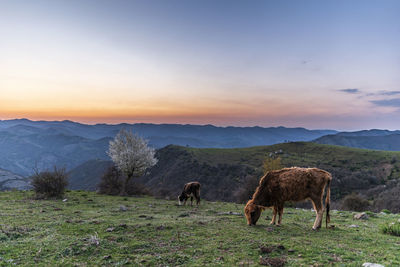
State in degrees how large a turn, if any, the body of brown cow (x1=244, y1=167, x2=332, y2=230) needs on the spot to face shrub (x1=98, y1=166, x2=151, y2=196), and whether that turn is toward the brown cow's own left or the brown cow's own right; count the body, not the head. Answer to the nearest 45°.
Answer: approximately 45° to the brown cow's own right

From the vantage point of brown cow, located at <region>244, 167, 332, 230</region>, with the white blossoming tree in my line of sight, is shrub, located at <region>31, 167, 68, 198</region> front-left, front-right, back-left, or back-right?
front-left

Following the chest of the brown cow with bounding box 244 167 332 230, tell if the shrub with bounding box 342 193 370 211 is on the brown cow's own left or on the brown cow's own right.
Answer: on the brown cow's own right

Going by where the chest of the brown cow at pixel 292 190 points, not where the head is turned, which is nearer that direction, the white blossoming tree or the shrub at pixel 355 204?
the white blossoming tree

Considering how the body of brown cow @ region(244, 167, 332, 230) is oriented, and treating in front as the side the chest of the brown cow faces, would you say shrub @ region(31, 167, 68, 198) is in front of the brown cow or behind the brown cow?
in front

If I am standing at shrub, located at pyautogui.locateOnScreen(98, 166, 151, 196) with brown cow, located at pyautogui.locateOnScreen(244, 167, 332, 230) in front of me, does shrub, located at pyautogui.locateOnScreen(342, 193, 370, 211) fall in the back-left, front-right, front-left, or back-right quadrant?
front-left

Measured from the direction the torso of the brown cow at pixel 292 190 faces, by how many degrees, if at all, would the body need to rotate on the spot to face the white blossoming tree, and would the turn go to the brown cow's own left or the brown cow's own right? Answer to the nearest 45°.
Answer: approximately 45° to the brown cow's own right

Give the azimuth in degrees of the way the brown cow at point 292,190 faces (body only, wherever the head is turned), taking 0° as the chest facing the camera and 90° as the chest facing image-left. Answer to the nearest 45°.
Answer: approximately 90°
